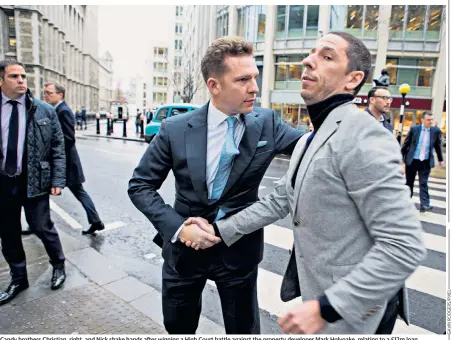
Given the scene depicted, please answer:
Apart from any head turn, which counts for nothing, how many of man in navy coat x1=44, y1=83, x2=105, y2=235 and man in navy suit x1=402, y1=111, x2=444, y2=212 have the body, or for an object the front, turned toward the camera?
1

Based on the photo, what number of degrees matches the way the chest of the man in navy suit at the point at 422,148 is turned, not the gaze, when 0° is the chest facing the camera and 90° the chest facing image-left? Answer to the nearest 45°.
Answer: approximately 0°
